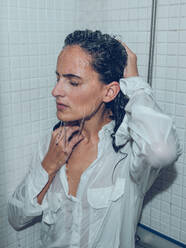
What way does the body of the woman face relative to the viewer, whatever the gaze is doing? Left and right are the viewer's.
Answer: facing the viewer and to the left of the viewer
